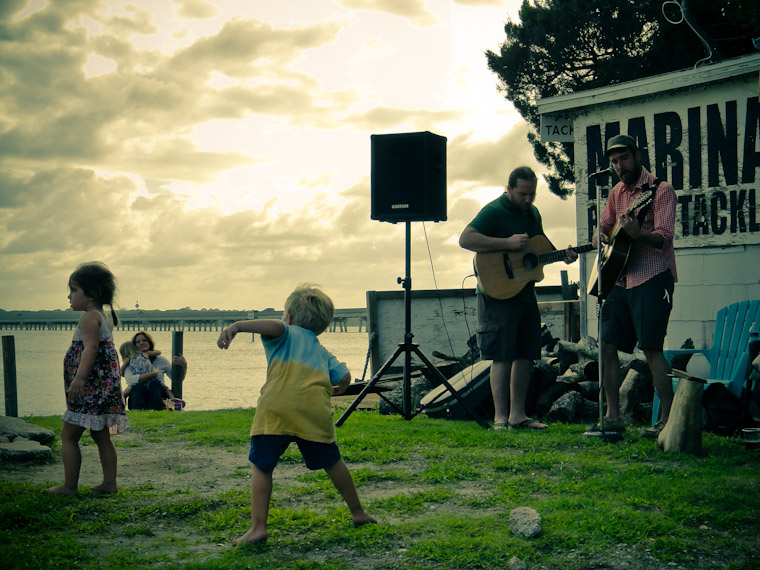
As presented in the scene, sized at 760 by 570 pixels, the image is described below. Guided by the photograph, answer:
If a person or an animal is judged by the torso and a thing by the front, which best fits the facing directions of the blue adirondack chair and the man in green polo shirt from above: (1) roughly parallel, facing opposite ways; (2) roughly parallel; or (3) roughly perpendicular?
roughly perpendicular

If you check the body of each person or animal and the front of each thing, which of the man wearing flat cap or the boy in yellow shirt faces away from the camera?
the boy in yellow shirt

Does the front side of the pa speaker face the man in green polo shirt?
no

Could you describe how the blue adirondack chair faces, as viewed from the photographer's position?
facing the viewer and to the left of the viewer

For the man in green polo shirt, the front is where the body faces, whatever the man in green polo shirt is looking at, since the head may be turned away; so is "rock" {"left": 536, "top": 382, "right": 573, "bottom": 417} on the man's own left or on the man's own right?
on the man's own left

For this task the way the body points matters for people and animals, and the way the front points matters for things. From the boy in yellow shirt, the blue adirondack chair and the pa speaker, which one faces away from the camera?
the boy in yellow shirt

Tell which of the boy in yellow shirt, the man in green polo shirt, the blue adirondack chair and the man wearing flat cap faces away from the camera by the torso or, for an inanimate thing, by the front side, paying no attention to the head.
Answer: the boy in yellow shirt

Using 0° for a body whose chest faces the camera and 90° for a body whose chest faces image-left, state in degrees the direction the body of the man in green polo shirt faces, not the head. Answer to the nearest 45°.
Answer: approximately 315°

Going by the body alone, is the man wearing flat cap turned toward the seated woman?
no

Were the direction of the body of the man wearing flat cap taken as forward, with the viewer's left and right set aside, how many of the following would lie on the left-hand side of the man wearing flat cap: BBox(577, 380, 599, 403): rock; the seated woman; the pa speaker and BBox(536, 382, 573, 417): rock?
0

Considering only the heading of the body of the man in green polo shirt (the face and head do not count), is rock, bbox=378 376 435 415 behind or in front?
behind

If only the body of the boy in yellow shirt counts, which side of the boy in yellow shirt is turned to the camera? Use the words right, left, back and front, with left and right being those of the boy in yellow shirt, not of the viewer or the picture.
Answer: back
